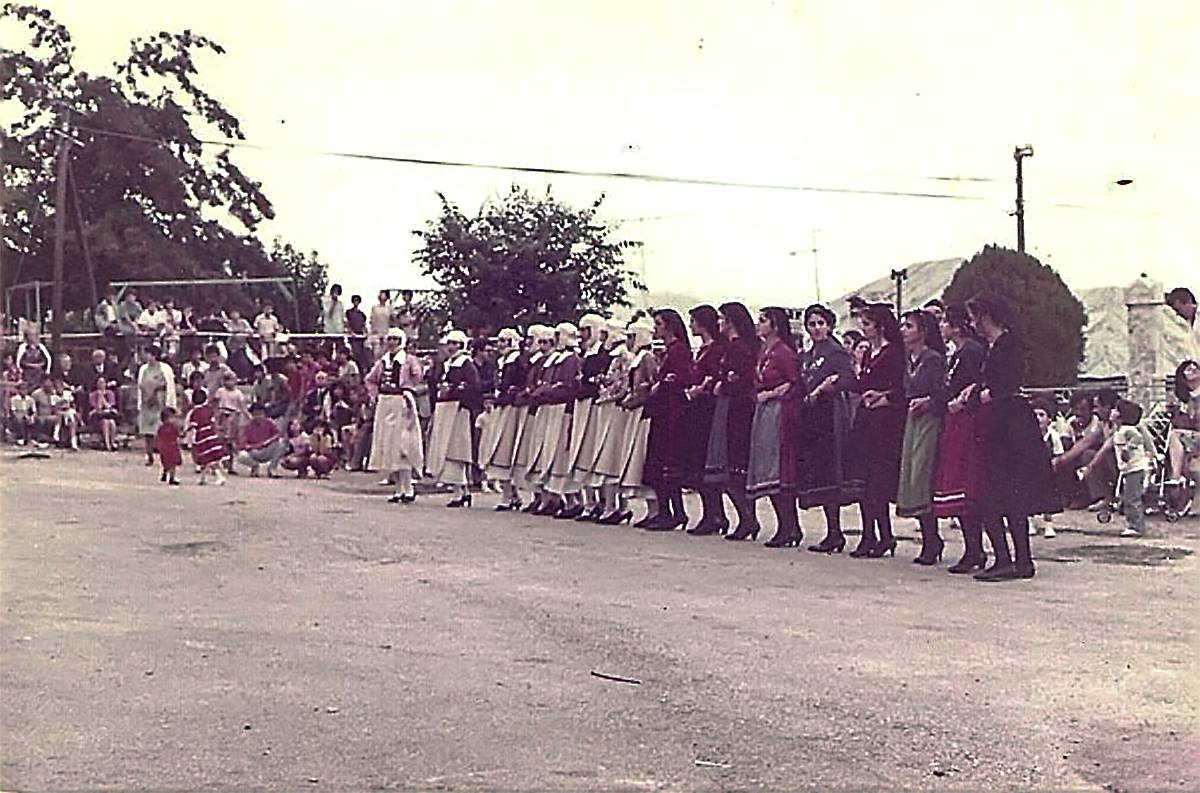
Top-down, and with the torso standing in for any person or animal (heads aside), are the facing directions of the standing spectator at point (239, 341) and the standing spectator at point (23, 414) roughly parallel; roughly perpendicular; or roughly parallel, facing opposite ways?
roughly parallel

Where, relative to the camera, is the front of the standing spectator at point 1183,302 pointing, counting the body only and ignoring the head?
to the viewer's left

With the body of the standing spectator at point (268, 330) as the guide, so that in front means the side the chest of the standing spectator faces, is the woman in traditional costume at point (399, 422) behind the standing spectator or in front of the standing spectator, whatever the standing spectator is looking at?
in front

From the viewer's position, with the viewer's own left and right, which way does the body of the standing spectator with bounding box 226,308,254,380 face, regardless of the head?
facing the viewer

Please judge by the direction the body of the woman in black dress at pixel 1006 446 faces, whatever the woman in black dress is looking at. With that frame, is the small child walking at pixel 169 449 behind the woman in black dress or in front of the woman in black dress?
in front

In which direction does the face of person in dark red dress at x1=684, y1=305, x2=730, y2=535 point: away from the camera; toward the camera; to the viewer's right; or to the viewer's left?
to the viewer's left
